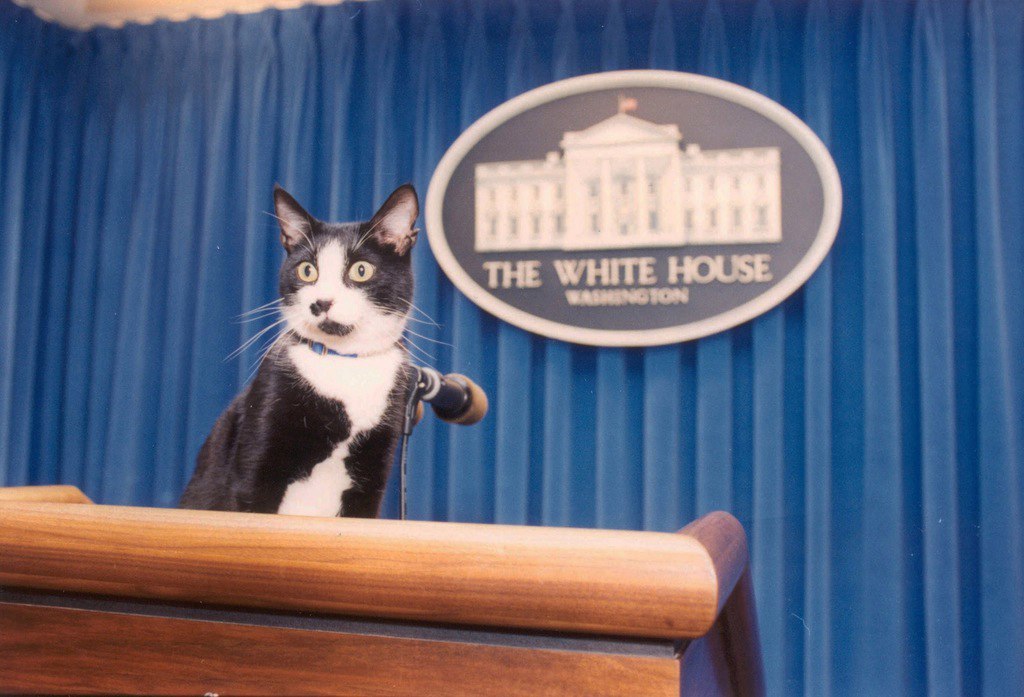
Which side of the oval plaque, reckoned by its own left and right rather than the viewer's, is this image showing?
front

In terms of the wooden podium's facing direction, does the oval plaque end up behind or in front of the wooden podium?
behind
